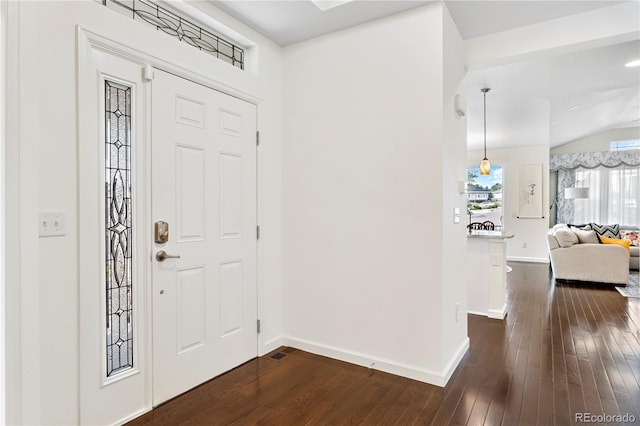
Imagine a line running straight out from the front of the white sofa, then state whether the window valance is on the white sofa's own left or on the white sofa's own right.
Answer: on the white sofa's own left

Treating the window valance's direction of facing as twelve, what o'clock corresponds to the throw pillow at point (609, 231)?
The throw pillow is roughly at 12 o'clock from the window valance.

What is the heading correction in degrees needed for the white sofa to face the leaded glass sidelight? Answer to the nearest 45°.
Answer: approximately 90° to its right

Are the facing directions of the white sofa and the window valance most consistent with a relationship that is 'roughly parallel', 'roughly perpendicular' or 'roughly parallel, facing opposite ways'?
roughly perpendicular

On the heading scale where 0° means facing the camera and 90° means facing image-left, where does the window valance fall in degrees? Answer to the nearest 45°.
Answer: approximately 0°

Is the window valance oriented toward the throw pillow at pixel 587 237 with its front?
yes

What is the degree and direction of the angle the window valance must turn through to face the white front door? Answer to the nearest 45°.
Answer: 0° — it already faces it

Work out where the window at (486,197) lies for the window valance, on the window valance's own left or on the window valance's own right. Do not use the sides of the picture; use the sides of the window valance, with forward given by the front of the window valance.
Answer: on the window valance's own right
